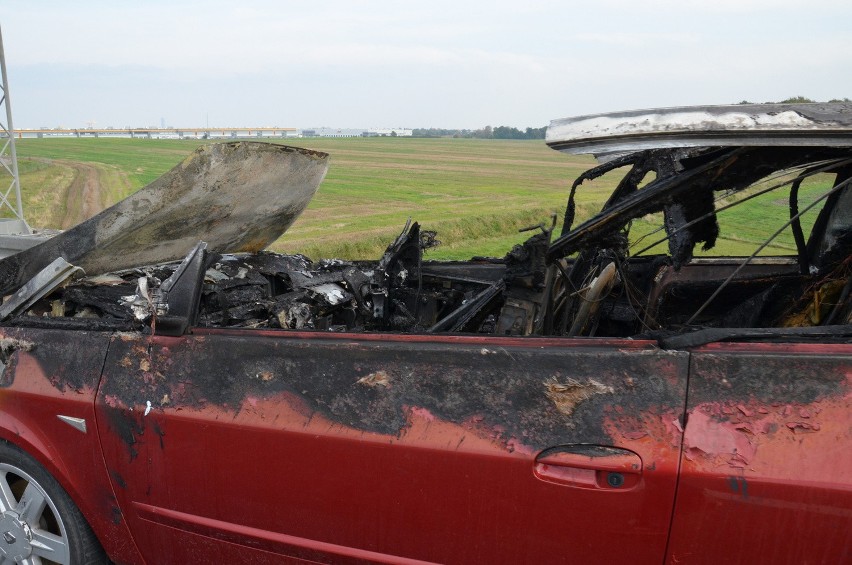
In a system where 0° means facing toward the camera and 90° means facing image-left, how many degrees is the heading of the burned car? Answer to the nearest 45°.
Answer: approximately 90°
